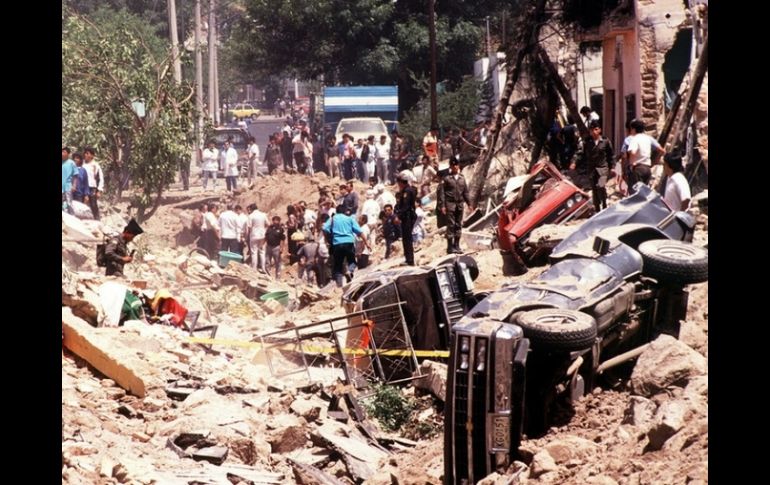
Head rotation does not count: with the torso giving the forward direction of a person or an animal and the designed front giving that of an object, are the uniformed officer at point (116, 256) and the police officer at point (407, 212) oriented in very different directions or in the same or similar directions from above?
very different directions

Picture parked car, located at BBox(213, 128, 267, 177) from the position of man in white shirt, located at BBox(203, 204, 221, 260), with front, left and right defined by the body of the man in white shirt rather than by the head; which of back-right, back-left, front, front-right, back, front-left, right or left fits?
left

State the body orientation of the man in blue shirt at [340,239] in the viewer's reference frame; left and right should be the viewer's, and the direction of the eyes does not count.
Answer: facing away from the viewer

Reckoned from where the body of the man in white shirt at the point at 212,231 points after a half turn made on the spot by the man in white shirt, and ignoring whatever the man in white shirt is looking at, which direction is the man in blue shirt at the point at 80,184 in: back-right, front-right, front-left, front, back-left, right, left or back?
front-left

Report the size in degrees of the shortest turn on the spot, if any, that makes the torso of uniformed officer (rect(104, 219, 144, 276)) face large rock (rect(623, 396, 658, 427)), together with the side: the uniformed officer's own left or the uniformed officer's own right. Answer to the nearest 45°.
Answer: approximately 90° to the uniformed officer's own right

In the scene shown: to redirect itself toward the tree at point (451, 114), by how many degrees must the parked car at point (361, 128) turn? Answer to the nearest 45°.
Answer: approximately 90° to its left

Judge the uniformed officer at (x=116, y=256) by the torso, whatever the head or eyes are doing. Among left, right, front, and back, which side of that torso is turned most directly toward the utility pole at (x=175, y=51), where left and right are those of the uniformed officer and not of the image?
left
